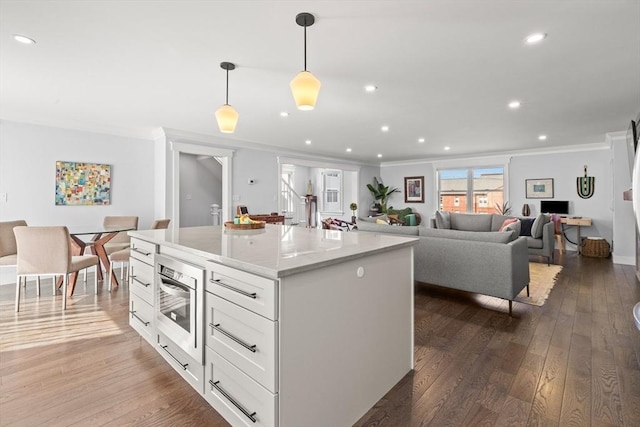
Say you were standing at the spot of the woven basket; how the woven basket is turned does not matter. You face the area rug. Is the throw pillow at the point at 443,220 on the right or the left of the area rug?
right

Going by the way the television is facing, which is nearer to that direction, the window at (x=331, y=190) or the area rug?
the area rug

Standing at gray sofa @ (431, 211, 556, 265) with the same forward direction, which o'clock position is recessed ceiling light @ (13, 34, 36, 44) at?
The recessed ceiling light is roughly at 1 o'clock from the gray sofa.

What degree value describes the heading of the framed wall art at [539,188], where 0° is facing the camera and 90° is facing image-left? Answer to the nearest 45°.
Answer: approximately 0°

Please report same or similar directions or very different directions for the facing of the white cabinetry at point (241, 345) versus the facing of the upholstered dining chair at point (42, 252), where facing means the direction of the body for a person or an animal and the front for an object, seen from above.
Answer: very different directions

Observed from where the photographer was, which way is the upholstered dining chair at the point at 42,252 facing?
facing away from the viewer and to the right of the viewer

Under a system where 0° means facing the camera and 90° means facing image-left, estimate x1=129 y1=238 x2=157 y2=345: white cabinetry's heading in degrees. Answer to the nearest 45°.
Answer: approximately 45°

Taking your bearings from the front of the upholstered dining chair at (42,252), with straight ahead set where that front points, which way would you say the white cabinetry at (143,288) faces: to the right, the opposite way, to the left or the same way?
the opposite way

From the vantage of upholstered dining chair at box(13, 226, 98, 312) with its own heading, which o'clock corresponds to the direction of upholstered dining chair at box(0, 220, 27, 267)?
upholstered dining chair at box(0, 220, 27, 267) is roughly at 10 o'clock from upholstered dining chair at box(13, 226, 98, 312).
